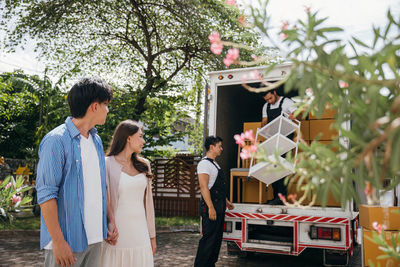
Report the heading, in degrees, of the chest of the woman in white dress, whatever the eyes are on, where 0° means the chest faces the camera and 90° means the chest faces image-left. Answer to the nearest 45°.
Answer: approximately 315°

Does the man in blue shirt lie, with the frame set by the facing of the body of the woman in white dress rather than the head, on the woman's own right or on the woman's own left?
on the woman's own right

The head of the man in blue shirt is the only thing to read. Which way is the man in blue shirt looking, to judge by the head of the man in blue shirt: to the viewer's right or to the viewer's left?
to the viewer's right

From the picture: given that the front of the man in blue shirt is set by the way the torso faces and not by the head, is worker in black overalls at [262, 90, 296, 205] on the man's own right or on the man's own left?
on the man's own left

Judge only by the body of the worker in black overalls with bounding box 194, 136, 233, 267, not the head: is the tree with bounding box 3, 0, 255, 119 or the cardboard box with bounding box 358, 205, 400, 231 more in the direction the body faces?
the cardboard box

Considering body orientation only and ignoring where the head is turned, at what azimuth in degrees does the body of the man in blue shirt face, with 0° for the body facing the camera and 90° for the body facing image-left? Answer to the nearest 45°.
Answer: approximately 315°

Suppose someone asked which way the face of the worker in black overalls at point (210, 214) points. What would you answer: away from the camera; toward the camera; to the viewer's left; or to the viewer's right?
to the viewer's right
